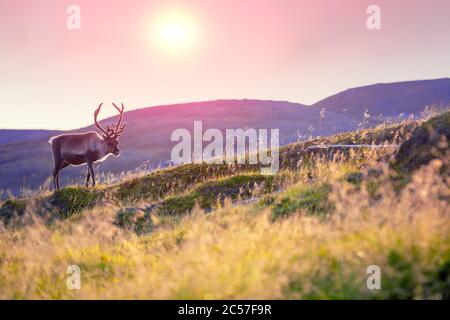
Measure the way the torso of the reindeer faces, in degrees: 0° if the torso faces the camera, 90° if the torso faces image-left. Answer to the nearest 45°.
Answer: approximately 270°
